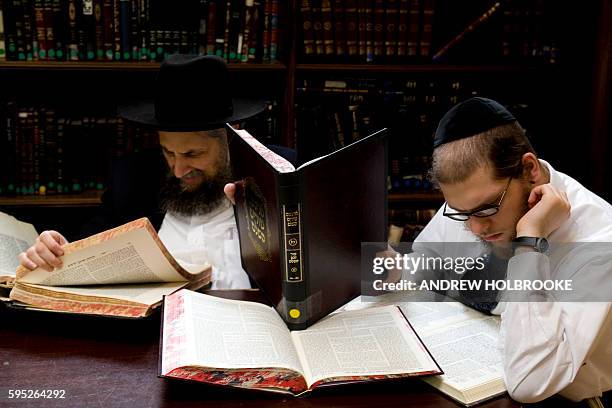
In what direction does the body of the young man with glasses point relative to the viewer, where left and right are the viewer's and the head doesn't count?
facing the viewer and to the left of the viewer

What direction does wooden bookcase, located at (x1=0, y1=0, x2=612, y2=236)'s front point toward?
toward the camera

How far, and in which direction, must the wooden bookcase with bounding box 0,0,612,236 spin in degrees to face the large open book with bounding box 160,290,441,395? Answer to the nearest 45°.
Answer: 0° — it already faces it

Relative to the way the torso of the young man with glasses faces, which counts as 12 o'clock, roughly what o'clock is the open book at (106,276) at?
The open book is roughly at 1 o'clock from the young man with glasses.

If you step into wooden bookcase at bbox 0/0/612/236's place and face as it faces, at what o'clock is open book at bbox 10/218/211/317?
The open book is roughly at 1 o'clock from the wooden bookcase.

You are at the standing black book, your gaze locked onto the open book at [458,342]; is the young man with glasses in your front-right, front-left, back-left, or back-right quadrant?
front-left

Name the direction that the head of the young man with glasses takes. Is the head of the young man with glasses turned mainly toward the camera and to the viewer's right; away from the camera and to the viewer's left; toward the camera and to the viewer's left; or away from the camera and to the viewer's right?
toward the camera and to the viewer's left

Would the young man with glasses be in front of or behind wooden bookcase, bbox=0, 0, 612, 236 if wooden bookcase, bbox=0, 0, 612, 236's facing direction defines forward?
in front
